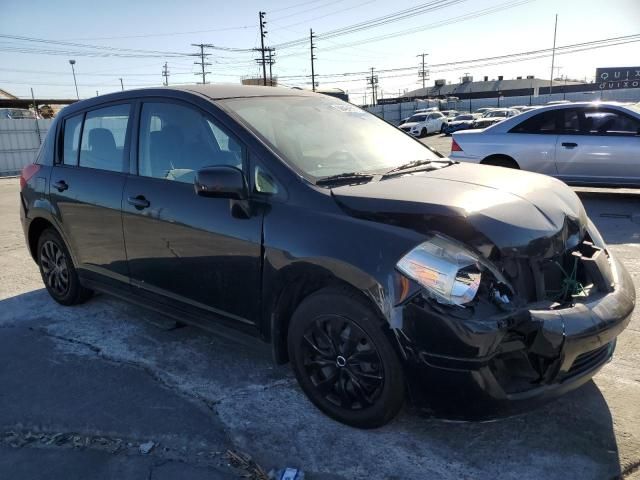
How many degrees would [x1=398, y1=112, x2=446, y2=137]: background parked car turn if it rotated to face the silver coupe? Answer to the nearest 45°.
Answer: approximately 45° to its left

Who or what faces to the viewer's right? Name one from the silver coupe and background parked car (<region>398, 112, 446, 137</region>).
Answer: the silver coupe

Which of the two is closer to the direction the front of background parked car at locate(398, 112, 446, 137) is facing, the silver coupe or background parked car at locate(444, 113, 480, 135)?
the silver coupe

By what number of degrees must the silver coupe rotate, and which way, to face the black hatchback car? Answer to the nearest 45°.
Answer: approximately 90° to its right

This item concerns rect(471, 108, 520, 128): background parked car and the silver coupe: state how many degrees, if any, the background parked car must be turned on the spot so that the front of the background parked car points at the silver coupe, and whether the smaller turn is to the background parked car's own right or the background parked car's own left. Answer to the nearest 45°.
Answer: approximately 45° to the background parked car's own left

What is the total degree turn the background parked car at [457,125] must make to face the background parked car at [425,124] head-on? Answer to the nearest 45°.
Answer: approximately 90° to its right

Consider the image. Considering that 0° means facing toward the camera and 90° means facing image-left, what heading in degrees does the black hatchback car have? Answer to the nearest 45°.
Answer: approximately 315°

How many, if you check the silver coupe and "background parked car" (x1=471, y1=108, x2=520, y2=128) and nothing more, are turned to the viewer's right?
1

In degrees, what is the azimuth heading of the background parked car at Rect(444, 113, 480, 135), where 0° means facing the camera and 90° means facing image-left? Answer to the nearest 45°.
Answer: approximately 45°

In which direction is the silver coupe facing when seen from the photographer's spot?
facing to the right of the viewer
